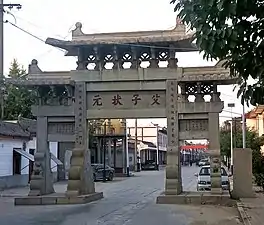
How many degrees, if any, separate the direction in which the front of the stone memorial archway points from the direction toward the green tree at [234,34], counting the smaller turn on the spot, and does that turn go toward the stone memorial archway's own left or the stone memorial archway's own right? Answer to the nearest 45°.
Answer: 0° — it already faces it

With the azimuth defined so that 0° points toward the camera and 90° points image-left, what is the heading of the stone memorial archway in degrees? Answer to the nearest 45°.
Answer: approximately 0°

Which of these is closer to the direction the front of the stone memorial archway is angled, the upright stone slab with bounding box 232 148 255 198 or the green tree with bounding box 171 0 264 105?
the green tree

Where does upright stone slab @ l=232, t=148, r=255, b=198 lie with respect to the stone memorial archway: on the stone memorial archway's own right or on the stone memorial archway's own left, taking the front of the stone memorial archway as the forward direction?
on the stone memorial archway's own left
